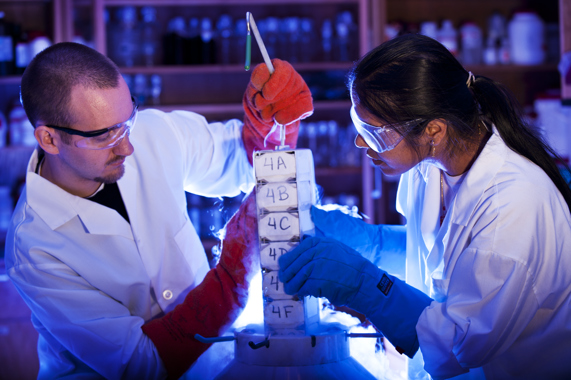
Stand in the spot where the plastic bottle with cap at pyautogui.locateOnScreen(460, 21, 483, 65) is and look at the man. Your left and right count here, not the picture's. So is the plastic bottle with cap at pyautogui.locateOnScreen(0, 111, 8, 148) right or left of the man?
right

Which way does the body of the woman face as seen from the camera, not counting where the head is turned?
to the viewer's left

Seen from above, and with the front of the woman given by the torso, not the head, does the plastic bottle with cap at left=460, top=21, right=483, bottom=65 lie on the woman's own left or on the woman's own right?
on the woman's own right

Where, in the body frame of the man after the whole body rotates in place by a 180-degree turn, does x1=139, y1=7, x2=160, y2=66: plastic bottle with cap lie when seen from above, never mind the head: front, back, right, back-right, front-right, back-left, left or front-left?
front-right

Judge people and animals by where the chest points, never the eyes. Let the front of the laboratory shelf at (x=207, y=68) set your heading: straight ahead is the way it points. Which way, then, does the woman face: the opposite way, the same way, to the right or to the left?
to the right

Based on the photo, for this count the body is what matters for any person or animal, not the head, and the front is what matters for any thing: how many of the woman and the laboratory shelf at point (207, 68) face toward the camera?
1
